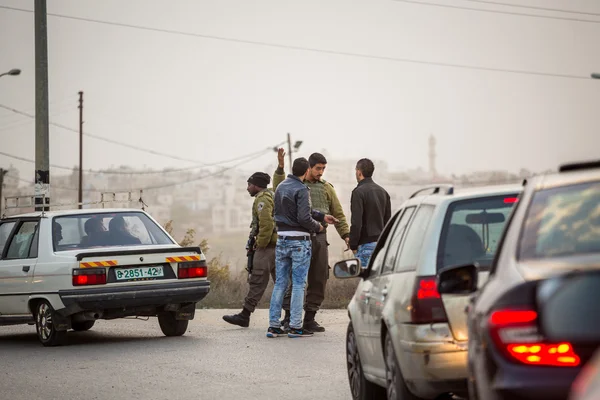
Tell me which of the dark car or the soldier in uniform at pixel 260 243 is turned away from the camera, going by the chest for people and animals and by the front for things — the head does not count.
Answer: the dark car

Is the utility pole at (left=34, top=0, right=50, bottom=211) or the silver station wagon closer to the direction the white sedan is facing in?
the utility pole

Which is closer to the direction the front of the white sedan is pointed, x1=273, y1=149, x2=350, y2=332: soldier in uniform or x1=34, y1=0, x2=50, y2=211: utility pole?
the utility pole

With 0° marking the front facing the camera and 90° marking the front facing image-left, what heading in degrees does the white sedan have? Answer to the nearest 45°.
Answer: approximately 135°

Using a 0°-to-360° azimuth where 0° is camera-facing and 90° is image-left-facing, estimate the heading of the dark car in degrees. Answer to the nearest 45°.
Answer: approximately 180°

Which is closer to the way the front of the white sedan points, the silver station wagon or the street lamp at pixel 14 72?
the street lamp
